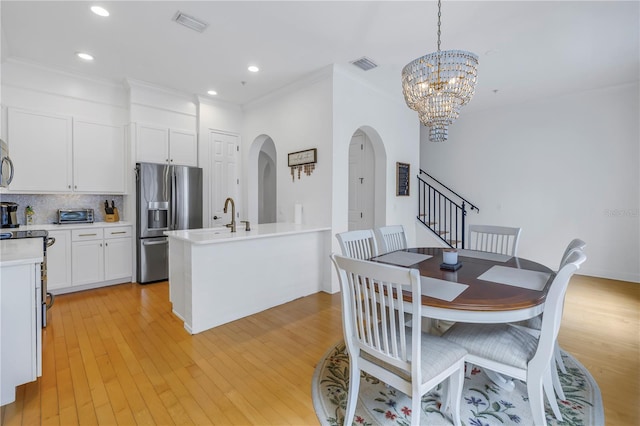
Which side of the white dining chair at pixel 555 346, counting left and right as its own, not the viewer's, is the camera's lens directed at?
left

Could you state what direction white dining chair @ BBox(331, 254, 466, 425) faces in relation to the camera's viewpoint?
facing away from the viewer and to the right of the viewer

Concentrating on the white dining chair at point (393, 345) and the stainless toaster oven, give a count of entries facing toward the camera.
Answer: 1

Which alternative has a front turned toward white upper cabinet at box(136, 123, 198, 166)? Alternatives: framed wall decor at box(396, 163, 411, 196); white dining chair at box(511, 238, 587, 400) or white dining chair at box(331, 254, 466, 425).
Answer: white dining chair at box(511, 238, 587, 400)

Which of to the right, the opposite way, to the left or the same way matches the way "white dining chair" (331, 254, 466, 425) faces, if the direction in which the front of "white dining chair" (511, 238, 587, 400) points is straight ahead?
to the right

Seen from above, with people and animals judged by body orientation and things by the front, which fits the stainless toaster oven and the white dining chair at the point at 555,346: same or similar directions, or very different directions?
very different directions

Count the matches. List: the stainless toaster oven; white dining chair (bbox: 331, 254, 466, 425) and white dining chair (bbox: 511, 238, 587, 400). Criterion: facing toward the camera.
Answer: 1

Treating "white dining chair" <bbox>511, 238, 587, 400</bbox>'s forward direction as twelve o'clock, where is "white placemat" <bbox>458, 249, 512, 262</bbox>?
The white placemat is roughly at 1 o'clock from the white dining chair.

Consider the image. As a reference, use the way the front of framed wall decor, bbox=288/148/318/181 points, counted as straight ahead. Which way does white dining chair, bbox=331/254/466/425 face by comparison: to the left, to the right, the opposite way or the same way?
the opposite way

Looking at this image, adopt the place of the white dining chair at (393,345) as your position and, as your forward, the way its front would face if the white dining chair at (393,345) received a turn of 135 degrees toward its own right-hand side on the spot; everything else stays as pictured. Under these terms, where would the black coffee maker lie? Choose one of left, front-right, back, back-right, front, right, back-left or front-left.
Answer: right

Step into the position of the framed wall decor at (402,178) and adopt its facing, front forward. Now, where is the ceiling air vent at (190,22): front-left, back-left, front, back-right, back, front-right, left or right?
right
